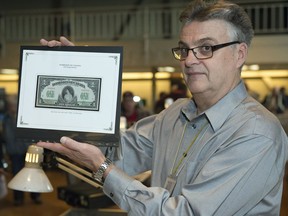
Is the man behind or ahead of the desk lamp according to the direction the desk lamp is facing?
behind

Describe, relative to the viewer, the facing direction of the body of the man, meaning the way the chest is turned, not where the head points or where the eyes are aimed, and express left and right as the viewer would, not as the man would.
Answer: facing the viewer and to the left of the viewer

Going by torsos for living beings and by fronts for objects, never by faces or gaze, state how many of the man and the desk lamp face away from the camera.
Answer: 0

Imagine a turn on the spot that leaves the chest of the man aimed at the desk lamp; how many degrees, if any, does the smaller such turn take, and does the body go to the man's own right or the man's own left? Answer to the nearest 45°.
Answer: approximately 45° to the man's own right
